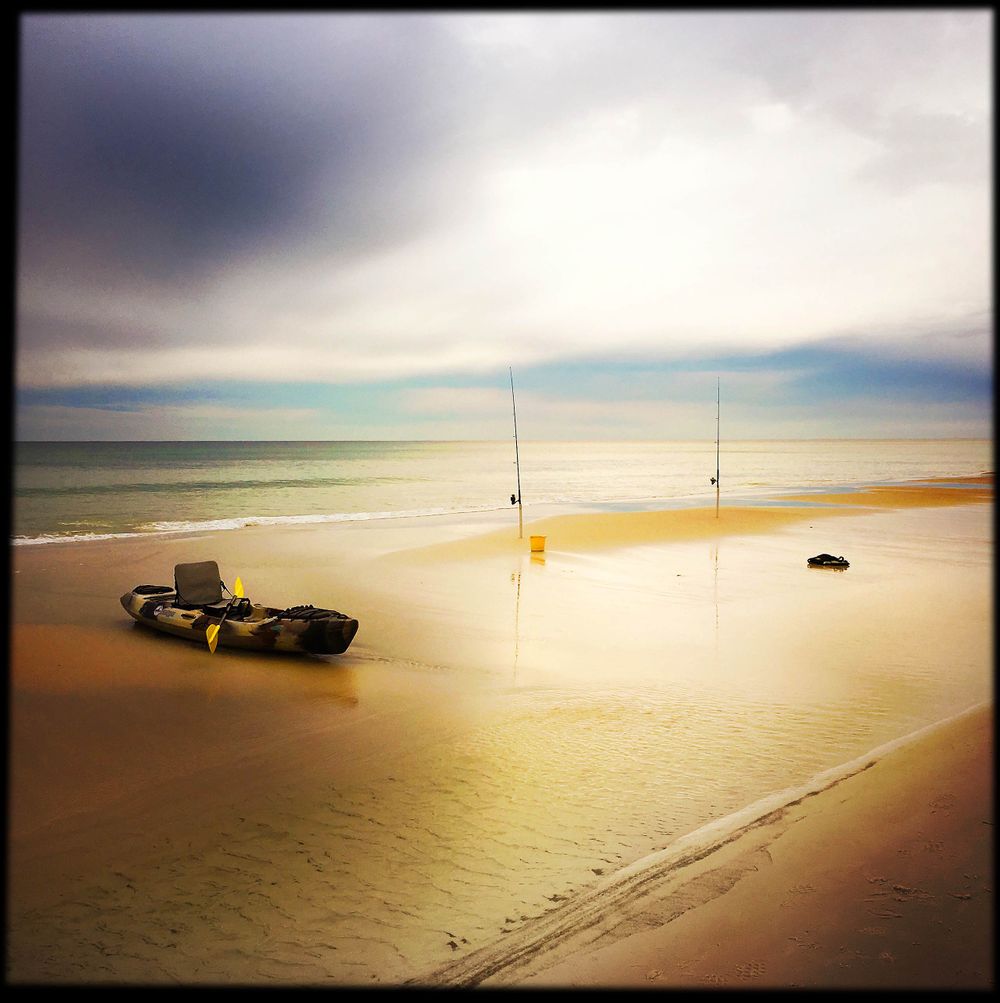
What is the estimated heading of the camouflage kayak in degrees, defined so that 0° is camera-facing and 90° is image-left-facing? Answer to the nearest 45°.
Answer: approximately 315°
